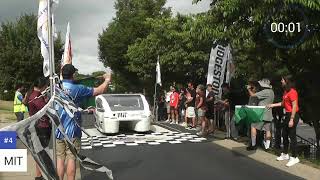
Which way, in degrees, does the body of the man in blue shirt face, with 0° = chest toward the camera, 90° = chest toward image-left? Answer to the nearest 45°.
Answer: approximately 225°

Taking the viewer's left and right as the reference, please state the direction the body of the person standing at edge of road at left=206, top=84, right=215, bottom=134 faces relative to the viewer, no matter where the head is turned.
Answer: facing to the left of the viewer

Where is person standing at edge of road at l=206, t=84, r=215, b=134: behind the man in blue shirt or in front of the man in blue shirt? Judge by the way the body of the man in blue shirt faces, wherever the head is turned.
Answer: in front

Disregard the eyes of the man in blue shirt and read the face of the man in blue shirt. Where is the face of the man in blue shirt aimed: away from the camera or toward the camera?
away from the camera

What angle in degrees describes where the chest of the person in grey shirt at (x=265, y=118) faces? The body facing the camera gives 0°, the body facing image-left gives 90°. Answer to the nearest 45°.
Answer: approximately 90°

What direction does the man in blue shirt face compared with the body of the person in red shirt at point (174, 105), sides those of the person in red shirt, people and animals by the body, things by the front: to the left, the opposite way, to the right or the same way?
the opposite way

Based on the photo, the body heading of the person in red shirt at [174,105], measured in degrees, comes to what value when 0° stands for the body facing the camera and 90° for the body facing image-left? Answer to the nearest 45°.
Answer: approximately 45°

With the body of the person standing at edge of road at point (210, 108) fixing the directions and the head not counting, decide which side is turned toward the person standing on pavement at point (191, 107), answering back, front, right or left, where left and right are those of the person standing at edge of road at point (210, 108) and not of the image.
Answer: right

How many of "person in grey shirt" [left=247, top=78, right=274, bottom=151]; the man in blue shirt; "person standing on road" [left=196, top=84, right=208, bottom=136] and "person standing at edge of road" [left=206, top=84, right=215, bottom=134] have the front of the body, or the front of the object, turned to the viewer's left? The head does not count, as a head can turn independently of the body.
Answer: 3
